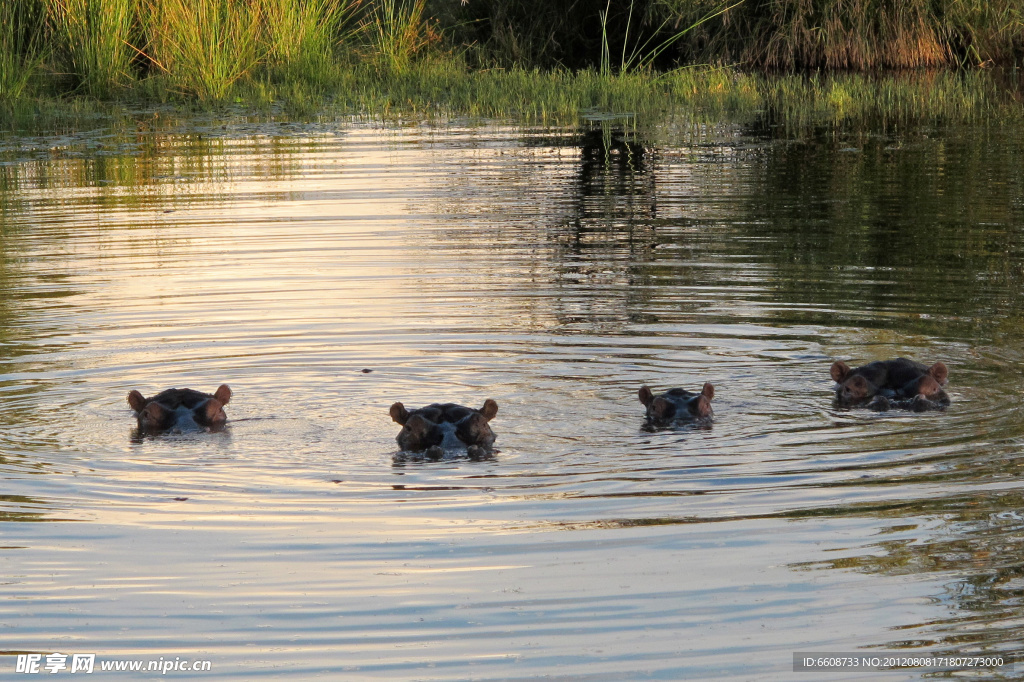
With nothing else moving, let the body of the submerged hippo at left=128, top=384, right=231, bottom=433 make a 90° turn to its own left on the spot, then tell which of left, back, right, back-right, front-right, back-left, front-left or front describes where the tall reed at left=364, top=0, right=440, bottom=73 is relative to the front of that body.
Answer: left

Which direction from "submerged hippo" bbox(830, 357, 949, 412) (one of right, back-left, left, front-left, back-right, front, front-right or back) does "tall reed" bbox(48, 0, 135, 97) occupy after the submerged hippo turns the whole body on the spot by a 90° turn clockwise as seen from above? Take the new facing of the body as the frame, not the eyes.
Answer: front-right

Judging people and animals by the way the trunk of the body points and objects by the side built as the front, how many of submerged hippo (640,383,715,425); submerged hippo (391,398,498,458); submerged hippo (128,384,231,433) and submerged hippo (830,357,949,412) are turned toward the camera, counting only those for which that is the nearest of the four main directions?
4

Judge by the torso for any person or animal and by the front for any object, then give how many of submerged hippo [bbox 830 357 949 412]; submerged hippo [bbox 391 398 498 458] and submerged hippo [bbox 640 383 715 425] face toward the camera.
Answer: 3

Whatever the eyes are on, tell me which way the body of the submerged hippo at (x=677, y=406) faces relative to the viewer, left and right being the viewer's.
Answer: facing the viewer

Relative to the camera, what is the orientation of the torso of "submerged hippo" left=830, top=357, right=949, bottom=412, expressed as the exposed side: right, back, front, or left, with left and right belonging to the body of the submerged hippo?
front

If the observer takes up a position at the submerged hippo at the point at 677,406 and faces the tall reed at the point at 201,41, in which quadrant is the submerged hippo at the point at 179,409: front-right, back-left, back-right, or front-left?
front-left

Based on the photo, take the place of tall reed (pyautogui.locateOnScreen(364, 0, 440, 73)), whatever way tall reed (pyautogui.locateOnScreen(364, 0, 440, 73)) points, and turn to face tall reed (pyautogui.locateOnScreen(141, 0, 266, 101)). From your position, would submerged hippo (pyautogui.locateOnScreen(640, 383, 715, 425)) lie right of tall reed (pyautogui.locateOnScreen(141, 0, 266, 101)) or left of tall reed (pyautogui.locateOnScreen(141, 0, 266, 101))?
left

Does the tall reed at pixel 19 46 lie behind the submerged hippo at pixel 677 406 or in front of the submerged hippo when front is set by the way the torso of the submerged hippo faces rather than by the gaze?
behind

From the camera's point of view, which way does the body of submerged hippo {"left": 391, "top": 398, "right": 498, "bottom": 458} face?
toward the camera

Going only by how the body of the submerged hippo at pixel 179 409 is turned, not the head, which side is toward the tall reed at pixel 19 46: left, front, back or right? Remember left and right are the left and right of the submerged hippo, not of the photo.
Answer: back

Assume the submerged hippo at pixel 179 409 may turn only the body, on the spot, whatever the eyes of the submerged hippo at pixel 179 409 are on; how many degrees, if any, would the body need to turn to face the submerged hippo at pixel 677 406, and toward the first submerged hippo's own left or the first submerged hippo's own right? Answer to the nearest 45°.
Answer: approximately 90° to the first submerged hippo's own left

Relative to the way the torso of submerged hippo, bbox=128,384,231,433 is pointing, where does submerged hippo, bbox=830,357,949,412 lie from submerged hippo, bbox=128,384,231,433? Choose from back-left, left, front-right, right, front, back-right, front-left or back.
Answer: left

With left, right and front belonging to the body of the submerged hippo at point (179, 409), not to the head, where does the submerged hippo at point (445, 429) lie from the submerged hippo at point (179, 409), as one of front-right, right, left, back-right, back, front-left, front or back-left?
front-left
